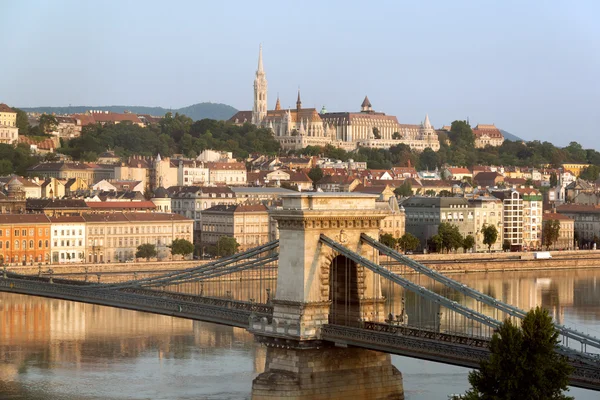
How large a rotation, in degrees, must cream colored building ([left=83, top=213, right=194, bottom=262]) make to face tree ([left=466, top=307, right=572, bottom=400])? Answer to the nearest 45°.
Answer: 0° — it already faces it

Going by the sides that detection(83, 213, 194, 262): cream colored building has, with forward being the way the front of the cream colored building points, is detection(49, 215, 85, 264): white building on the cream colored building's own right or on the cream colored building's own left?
on the cream colored building's own right

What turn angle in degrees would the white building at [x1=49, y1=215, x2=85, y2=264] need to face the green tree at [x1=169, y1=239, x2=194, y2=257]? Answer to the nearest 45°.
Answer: approximately 90° to its left

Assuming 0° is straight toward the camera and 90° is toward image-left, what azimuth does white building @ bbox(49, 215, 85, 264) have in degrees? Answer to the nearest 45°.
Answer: approximately 0°

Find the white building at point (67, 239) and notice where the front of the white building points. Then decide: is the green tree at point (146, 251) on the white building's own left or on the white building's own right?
on the white building's own left

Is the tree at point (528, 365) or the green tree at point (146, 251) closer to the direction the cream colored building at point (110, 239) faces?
the tree

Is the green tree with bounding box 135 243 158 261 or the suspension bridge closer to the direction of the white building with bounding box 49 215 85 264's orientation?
the suspension bridge

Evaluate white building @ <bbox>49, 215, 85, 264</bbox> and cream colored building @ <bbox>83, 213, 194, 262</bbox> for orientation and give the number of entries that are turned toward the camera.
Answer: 2

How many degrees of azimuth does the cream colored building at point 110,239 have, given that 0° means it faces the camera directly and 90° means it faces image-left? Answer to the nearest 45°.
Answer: approximately 0°
